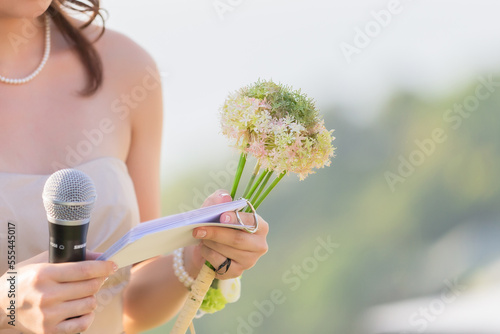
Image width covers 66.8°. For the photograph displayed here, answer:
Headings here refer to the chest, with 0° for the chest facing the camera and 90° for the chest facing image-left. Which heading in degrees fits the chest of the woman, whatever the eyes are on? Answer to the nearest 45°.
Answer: approximately 0°
